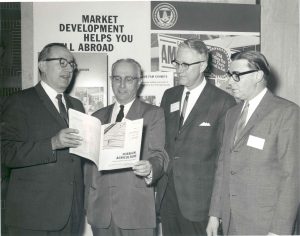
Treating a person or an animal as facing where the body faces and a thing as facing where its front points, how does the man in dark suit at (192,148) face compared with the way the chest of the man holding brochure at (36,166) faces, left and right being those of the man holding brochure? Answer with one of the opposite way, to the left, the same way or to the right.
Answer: to the right

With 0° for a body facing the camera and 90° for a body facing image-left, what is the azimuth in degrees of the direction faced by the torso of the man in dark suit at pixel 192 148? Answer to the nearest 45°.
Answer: approximately 45°

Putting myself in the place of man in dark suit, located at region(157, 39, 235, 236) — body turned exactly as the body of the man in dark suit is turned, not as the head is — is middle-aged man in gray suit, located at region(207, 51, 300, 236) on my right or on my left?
on my left

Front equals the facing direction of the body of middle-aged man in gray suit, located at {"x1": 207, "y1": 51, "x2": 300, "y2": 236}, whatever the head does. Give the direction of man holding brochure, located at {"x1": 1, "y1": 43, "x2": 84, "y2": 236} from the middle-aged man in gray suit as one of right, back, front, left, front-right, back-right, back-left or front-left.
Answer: front-right

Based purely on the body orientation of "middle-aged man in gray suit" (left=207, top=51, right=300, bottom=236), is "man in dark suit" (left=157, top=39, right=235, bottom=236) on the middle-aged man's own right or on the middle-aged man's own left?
on the middle-aged man's own right

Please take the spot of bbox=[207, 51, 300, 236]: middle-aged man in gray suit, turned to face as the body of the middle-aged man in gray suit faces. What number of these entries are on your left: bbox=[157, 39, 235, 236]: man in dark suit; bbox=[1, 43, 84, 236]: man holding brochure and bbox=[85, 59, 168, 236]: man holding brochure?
0

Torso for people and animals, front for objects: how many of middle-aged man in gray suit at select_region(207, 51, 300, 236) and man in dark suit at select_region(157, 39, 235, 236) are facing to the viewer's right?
0

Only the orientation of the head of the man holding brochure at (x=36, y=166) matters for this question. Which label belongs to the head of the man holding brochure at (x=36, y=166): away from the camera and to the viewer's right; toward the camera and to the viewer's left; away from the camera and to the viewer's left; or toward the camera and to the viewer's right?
toward the camera and to the viewer's right

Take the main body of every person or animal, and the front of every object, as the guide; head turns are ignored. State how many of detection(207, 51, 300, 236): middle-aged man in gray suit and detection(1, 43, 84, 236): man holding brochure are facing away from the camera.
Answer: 0

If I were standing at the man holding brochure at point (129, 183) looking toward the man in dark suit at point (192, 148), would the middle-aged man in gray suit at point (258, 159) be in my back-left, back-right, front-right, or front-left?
front-right

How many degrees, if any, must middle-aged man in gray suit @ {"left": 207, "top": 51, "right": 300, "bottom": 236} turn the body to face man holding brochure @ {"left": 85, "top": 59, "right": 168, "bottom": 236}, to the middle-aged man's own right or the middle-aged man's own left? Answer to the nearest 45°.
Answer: approximately 45° to the middle-aged man's own right

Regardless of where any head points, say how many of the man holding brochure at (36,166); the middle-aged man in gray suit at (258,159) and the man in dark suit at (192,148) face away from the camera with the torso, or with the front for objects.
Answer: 0

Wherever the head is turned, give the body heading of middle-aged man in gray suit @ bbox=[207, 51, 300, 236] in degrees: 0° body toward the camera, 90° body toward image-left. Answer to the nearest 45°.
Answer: approximately 45°

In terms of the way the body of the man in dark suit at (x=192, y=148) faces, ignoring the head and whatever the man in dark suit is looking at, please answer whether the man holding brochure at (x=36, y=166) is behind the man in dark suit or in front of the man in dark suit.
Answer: in front

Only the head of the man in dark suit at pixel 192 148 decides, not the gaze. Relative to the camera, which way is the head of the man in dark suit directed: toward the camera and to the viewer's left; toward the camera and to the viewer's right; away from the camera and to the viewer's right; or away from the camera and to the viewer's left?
toward the camera and to the viewer's left
